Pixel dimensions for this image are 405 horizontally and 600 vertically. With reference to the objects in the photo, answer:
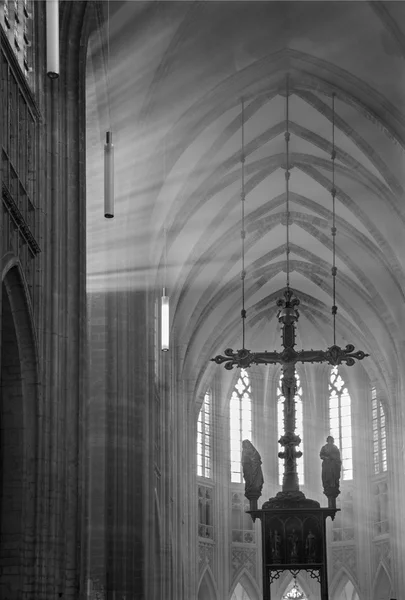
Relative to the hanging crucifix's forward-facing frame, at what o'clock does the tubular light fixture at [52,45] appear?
The tubular light fixture is roughly at 12 o'clock from the hanging crucifix.

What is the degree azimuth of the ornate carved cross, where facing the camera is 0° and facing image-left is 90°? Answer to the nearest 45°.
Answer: approximately 0°

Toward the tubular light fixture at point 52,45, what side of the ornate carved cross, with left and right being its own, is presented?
front

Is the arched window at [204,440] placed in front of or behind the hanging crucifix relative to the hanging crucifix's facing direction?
behind

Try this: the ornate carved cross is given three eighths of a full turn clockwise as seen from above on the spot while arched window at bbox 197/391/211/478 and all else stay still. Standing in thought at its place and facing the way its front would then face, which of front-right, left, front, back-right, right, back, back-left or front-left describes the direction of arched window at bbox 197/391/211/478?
front-right

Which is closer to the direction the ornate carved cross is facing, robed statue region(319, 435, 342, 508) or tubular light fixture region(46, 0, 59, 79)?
the tubular light fixture

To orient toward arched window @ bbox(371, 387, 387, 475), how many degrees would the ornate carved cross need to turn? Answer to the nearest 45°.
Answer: approximately 180°

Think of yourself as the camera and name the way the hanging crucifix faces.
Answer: facing the viewer
